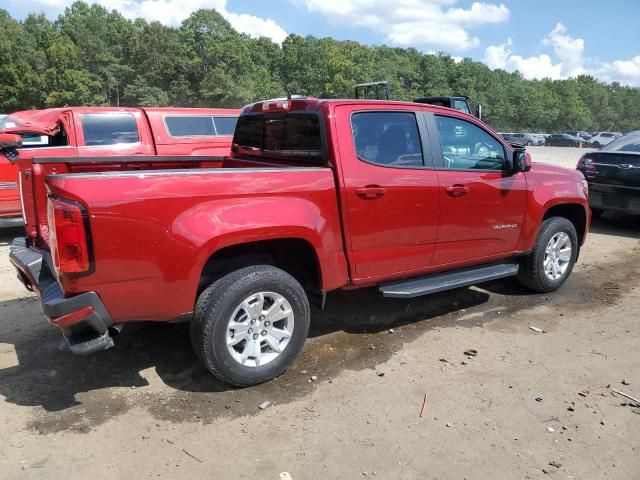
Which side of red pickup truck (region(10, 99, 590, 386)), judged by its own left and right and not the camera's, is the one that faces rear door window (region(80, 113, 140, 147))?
left

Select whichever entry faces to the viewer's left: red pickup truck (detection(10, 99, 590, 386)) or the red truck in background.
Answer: the red truck in background

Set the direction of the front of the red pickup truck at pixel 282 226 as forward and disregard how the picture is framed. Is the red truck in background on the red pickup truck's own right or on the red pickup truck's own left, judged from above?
on the red pickup truck's own left

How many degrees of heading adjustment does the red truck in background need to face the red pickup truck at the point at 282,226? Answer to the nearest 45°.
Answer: approximately 90° to its left

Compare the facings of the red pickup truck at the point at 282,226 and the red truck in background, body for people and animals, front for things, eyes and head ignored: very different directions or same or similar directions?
very different directions

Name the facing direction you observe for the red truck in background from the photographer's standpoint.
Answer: facing to the left of the viewer

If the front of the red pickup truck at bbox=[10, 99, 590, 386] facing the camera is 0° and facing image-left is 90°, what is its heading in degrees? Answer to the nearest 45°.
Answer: approximately 225°
